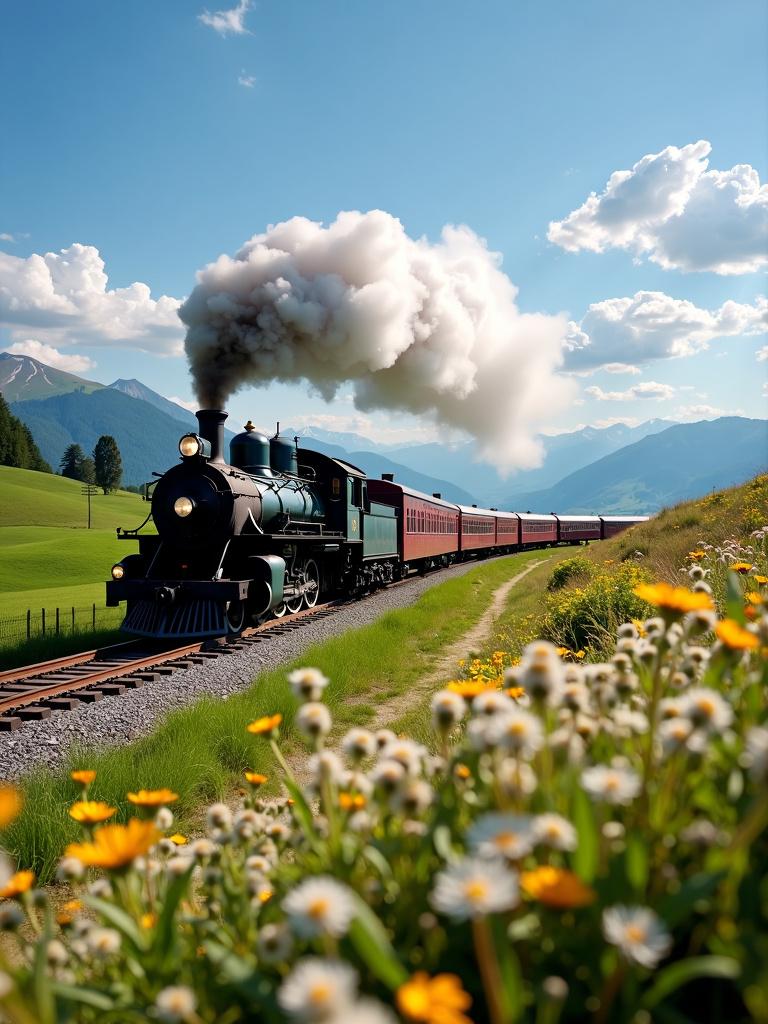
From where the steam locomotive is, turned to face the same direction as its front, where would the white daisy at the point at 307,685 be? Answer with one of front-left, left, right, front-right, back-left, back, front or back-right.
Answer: front-left

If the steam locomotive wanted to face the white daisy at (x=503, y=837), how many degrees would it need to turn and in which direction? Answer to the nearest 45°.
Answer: approximately 45° to its left

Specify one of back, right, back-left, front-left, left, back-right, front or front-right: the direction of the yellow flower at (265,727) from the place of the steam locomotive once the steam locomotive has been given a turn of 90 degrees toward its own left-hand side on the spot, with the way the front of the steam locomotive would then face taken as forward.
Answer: front-right

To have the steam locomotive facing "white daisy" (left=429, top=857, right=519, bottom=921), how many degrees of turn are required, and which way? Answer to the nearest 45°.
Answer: approximately 45° to its left

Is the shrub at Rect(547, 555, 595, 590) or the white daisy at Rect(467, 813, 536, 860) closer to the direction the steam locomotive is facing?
the white daisy

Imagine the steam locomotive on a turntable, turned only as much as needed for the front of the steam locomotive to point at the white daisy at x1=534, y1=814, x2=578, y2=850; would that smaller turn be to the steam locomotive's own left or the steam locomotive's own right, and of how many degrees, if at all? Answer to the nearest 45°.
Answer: approximately 45° to the steam locomotive's own left

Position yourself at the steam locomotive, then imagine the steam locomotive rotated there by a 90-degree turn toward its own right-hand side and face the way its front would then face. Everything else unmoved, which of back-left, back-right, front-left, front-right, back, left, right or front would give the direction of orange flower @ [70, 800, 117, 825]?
back-left

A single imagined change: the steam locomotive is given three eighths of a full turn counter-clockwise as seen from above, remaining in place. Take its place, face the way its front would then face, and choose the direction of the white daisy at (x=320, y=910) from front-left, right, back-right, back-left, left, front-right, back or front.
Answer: right

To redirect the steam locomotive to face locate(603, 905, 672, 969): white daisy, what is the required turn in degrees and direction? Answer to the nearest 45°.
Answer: approximately 45° to its left

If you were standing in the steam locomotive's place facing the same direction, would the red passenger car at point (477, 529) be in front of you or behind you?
behind

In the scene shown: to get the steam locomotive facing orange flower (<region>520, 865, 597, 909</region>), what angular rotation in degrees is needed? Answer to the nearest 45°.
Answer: approximately 45° to its left

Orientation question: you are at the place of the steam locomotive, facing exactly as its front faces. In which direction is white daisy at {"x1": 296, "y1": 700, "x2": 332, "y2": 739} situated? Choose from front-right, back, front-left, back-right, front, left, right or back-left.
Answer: front-left

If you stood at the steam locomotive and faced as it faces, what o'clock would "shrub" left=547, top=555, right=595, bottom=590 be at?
The shrub is roughly at 7 o'clock from the steam locomotive.

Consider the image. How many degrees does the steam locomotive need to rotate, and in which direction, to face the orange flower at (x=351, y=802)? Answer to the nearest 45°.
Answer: approximately 45° to its left

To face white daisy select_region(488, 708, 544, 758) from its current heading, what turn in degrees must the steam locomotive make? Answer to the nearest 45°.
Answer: approximately 45° to its left

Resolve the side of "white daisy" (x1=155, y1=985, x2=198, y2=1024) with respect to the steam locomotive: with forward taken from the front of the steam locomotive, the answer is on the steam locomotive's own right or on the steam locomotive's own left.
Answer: on the steam locomotive's own left

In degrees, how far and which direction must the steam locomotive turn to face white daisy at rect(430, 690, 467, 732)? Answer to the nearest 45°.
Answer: approximately 45° to its left

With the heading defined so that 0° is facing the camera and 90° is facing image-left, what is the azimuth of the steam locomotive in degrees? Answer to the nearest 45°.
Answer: approximately 45°
